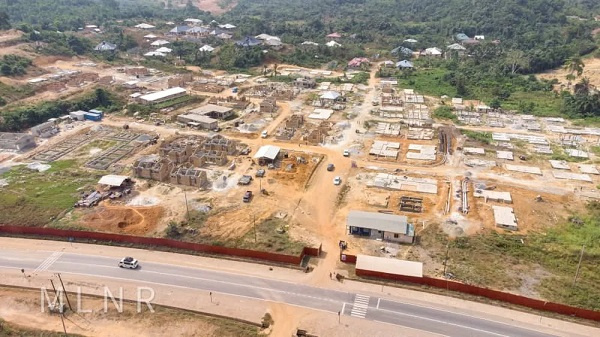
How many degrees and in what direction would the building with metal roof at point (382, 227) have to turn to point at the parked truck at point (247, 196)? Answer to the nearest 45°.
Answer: approximately 90° to its right

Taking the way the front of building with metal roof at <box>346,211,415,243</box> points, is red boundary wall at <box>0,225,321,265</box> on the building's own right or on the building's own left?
on the building's own right

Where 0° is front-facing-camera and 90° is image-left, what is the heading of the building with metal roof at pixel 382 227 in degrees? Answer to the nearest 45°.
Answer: approximately 0°

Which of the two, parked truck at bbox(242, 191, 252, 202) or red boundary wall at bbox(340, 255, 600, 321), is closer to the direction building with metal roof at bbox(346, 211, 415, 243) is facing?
the red boundary wall

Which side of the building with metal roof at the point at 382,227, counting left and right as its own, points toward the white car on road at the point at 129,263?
right

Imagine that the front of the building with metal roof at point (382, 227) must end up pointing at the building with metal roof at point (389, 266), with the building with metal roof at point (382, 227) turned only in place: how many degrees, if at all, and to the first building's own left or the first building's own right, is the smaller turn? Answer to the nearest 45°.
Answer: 0° — it already faces it

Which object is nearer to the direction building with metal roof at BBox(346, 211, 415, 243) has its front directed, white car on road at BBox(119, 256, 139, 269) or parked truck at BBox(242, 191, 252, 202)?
the white car on road
